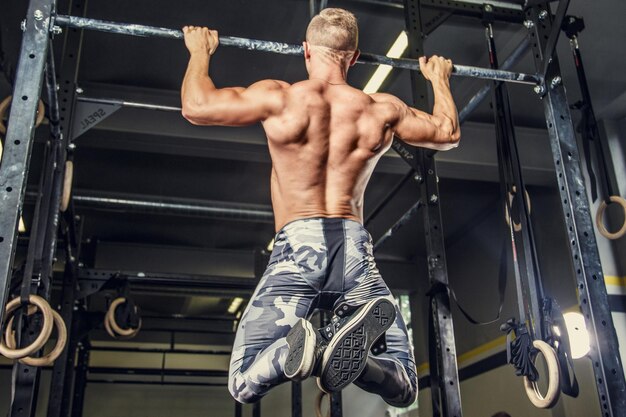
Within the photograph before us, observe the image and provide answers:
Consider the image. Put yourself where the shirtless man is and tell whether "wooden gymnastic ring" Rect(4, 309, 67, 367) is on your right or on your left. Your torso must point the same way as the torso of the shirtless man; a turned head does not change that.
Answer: on your left

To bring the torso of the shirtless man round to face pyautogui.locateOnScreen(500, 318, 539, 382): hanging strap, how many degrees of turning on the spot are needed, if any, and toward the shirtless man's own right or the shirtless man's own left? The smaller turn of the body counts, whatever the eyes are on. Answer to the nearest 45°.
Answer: approximately 45° to the shirtless man's own right

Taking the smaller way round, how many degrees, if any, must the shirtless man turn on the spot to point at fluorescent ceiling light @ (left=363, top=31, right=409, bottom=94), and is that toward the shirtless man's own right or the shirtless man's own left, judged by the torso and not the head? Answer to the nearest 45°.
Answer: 0° — they already face it

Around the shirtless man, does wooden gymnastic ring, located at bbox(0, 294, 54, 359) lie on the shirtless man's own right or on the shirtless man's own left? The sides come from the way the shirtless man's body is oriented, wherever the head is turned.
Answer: on the shirtless man's own left

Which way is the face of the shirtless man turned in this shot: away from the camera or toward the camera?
away from the camera

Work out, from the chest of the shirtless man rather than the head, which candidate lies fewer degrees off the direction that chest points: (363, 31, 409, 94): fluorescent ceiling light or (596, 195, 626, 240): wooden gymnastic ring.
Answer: the fluorescent ceiling light

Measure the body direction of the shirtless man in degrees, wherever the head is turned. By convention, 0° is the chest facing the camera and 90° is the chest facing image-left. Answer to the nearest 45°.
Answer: approximately 180°

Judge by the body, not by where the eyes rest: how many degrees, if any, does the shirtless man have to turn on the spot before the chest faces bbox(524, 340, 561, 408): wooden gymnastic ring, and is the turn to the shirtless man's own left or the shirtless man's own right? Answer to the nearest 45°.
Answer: approximately 45° to the shirtless man's own right
